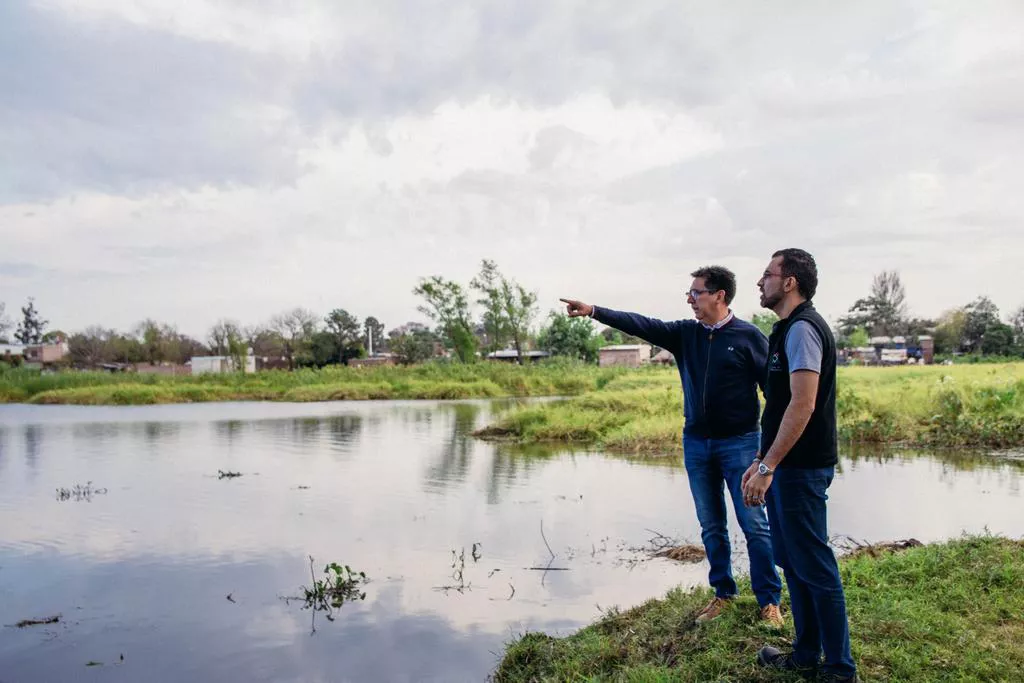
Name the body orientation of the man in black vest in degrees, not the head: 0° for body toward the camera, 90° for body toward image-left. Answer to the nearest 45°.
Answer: approximately 90°

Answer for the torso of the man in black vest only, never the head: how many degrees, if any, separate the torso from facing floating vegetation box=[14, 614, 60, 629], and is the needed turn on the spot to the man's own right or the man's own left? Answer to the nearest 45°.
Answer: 0° — they already face it

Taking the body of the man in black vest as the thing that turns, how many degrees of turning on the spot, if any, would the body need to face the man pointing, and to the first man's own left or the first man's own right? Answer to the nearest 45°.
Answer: approximately 45° to the first man's own right

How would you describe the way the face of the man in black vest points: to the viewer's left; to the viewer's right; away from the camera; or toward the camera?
to the viewer's left

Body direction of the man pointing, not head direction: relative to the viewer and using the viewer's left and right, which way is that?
facing the viewer and to the left of the viewer

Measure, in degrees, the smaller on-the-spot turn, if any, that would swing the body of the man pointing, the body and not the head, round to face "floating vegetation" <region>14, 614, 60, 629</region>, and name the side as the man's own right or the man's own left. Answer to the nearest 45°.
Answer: approximately 45° to the man's own right

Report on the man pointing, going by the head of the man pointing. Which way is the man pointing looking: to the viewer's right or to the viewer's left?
to the viewer's left
